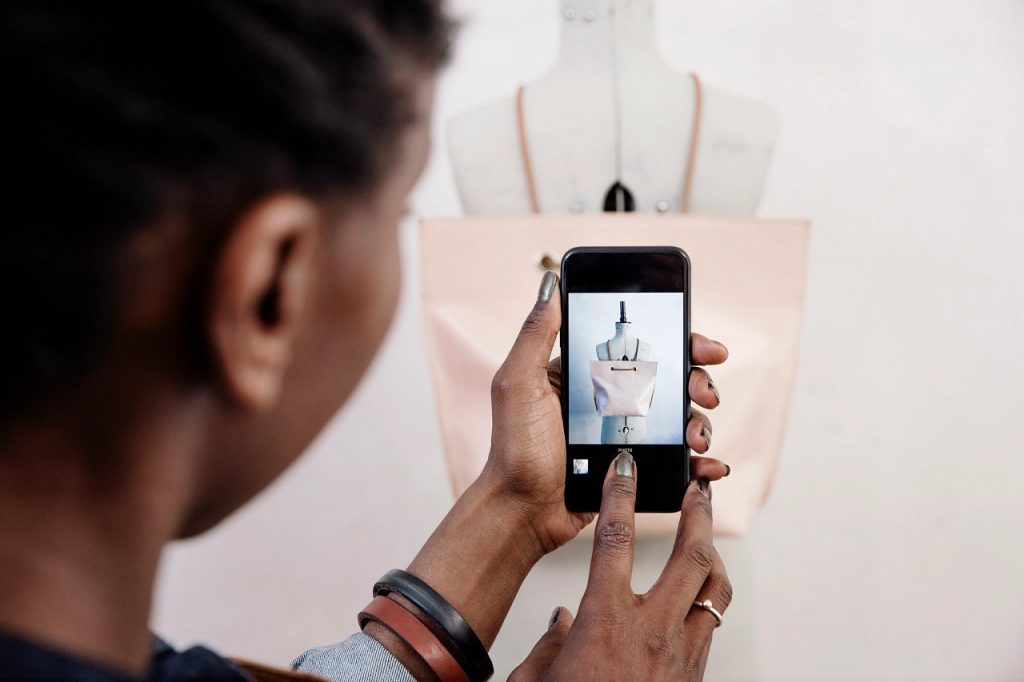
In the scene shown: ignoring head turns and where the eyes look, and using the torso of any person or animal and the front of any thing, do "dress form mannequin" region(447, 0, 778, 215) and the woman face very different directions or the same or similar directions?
very different directions

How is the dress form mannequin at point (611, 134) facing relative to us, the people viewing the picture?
facing the viewer

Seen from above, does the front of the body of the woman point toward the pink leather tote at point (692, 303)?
yes

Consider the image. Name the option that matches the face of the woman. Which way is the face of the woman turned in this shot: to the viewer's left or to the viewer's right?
to the viewer's right

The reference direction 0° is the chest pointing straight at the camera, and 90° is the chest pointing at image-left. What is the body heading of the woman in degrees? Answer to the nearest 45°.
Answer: approximately 225°

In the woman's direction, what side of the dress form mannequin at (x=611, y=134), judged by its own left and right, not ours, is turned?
front

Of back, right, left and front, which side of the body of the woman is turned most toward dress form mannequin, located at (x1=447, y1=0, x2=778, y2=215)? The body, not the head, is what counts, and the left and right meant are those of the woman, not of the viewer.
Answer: front
